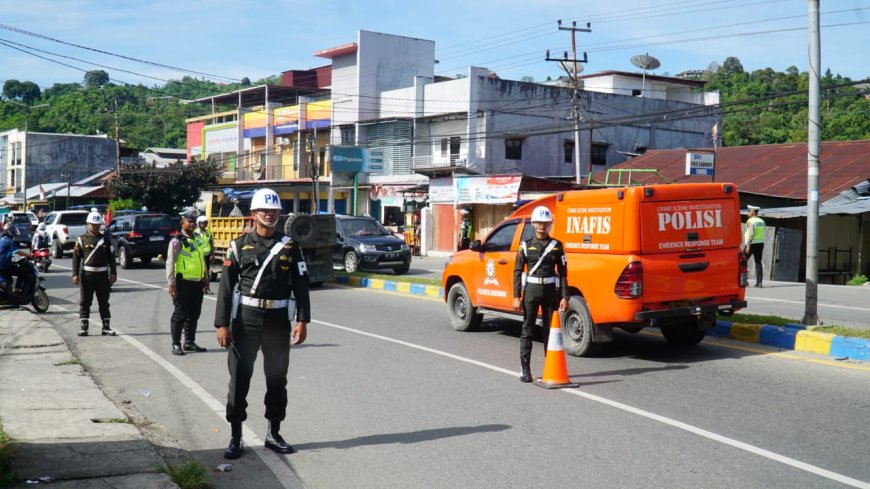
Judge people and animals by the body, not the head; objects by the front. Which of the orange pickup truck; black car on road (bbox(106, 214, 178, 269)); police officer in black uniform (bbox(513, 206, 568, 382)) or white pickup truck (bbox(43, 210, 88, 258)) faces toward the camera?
the police officer in black uniform

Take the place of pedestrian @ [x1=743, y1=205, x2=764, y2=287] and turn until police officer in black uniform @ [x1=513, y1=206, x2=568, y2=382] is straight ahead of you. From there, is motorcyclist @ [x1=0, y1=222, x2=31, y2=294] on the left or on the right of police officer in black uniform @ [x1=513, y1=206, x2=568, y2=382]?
right

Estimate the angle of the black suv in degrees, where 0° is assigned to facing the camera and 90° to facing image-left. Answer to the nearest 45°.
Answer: approximately 315°

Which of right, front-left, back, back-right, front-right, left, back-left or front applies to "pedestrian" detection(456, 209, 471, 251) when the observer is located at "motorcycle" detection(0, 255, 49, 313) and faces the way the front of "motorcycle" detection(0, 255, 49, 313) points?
left

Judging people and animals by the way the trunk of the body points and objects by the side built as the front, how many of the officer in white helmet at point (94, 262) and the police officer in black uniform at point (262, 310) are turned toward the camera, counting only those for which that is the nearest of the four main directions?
2

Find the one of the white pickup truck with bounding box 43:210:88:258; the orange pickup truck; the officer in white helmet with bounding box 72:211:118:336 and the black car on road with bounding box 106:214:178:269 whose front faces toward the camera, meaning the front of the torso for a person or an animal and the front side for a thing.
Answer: the officer in white helmet

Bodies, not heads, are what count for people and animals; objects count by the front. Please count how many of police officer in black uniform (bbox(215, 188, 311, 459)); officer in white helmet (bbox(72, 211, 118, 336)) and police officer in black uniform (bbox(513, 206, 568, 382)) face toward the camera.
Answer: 3

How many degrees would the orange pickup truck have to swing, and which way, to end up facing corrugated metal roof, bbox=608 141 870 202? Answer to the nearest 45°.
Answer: approximately 45° to its right

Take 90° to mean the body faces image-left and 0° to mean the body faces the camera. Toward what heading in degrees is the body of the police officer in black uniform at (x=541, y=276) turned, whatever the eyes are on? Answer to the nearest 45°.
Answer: approximately 0°
